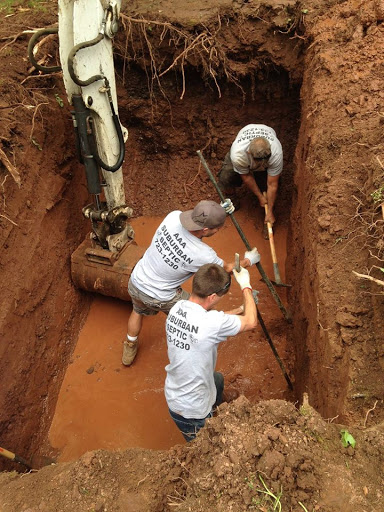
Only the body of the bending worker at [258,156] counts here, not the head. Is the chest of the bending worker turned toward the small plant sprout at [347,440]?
yes

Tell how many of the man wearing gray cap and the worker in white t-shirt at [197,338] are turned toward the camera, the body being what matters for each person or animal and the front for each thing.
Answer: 0

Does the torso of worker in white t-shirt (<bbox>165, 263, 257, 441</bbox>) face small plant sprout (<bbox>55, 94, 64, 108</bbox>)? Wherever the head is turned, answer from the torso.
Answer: no

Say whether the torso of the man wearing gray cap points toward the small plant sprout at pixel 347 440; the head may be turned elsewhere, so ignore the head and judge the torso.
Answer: no

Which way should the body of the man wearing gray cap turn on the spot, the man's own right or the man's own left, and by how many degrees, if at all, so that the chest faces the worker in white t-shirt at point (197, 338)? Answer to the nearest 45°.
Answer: approximately 135° to the man's own right

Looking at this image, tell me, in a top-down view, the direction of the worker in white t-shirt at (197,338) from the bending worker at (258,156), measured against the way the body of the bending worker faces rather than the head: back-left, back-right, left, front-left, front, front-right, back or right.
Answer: front

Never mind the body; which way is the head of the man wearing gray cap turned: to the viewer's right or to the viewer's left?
to the viewer's right

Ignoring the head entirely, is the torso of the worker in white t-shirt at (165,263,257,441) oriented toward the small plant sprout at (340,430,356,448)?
no

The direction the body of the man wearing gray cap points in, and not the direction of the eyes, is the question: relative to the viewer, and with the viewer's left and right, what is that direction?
facing away from the viewer and to the right of the viewer

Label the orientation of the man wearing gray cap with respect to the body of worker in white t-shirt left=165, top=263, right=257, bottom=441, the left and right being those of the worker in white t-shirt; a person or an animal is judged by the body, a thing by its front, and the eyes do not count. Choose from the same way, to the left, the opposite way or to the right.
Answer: the same way

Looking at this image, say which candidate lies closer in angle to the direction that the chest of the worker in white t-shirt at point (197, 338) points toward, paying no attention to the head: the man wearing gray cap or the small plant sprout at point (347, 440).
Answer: the man wearing gray cap

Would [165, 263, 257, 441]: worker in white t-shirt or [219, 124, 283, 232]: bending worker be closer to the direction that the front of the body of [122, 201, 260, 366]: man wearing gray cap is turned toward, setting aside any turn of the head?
the bending worker

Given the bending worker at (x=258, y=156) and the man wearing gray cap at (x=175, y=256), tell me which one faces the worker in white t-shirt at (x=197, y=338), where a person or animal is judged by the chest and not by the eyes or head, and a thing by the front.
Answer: the bending worker

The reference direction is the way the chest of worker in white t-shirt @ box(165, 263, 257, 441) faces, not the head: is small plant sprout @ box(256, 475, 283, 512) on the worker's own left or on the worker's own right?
on the worker's own right

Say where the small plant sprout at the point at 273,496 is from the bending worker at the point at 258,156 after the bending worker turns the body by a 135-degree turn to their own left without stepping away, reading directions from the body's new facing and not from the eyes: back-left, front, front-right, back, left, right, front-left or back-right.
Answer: back-right

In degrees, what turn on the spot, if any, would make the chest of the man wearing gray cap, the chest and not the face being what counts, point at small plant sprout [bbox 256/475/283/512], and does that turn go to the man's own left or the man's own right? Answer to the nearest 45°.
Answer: approximately 135° to the man's own right

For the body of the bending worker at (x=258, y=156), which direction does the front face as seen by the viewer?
toward the camera

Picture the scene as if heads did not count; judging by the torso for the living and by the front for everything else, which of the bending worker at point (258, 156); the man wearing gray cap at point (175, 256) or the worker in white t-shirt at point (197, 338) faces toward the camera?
the bending worker
